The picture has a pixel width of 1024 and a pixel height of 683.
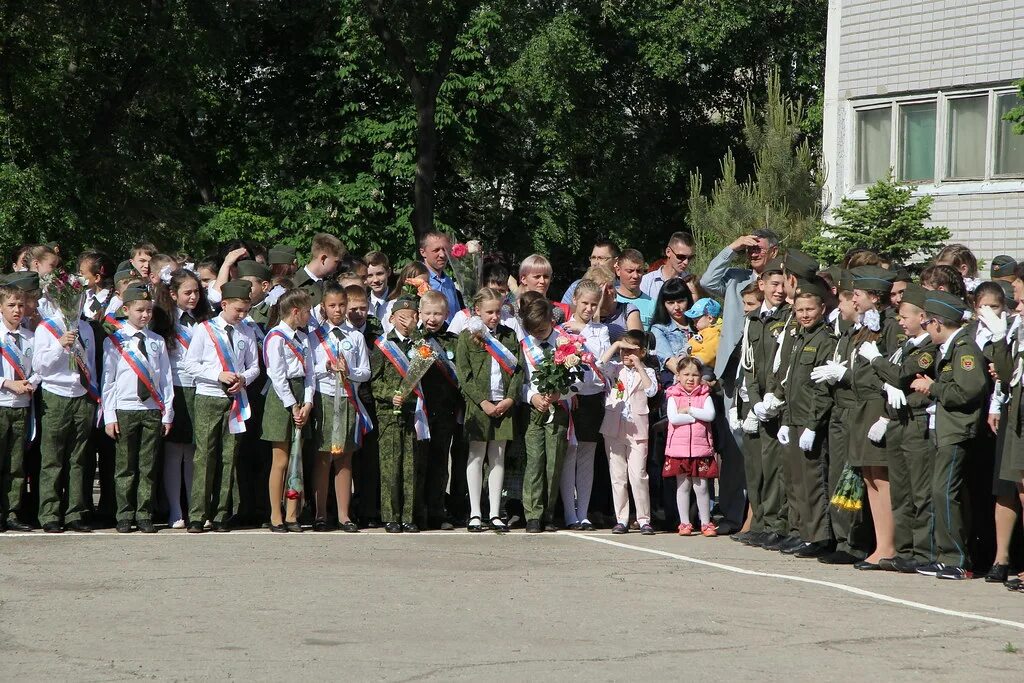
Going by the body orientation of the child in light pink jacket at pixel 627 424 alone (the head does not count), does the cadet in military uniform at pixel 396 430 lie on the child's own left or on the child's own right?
on the child's own right

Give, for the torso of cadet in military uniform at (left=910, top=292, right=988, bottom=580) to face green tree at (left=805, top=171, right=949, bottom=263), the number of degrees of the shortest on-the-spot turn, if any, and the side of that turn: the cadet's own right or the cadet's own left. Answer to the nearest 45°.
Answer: approximately 90° to the cadet's own right

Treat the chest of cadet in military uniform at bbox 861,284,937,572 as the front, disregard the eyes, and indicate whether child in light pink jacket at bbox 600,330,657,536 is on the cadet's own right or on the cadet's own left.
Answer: on the cadet's own right

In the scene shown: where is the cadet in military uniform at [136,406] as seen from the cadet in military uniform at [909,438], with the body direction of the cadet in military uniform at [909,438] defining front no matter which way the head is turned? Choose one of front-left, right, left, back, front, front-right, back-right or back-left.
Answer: front-right

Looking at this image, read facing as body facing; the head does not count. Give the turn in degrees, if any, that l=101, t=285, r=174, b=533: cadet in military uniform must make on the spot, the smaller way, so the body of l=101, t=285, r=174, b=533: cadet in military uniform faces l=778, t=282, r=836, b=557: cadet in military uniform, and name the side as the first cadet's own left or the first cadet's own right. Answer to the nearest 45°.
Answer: approximately 90° to the first cadet's own left

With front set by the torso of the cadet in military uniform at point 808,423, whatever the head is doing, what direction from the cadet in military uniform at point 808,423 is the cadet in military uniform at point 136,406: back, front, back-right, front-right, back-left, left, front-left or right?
front-right

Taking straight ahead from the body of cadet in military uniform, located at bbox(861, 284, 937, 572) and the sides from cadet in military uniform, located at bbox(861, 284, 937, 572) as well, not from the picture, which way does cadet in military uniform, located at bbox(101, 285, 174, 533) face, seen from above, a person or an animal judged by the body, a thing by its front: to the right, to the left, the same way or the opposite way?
to the left
